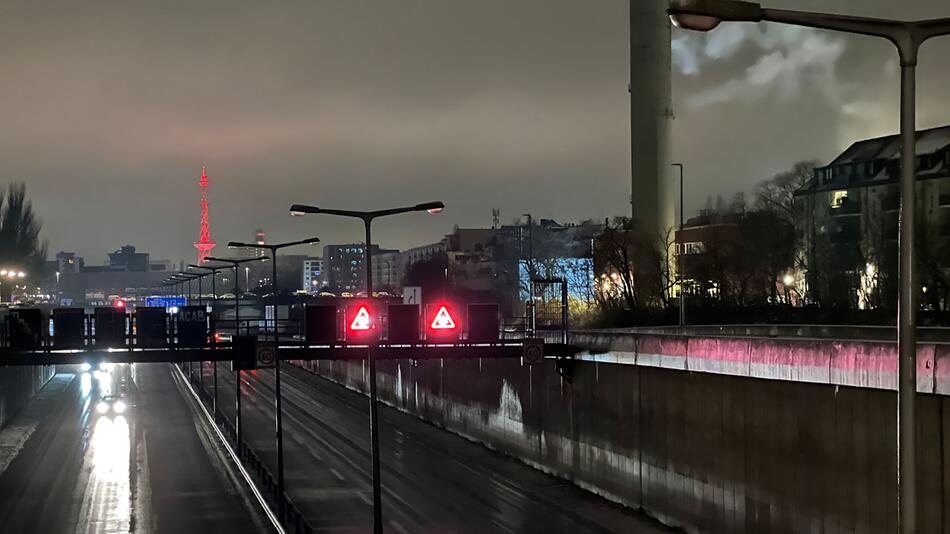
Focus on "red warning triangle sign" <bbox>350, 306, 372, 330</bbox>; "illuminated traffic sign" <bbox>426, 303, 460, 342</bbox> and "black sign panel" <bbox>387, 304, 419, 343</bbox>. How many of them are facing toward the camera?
3

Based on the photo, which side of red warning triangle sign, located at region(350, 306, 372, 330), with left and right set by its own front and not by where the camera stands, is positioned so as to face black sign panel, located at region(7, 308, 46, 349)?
right

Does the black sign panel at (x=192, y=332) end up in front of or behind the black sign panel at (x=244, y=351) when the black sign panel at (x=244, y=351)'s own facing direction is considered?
behind

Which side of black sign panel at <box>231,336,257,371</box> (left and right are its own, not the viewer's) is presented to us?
front

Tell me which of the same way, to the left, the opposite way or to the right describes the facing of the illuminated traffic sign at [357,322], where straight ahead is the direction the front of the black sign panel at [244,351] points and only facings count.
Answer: the same way

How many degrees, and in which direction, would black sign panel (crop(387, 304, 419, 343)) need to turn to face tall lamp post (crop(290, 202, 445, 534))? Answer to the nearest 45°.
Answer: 0° — it already faces it

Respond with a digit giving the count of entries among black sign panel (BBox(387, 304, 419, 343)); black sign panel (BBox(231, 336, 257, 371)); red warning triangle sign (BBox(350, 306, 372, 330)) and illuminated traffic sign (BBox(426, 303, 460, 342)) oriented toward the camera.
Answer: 4

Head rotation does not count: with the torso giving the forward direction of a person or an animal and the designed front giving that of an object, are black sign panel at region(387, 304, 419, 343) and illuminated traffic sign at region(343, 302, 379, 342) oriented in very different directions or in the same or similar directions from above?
same or similar directions

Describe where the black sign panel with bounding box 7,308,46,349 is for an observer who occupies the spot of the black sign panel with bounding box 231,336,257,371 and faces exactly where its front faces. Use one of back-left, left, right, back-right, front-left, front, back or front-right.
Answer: right

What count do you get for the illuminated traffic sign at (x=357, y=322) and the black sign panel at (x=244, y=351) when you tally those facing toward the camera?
2

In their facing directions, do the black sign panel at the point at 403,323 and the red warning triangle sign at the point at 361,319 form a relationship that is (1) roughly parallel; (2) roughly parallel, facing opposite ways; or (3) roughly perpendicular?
roughly parallel

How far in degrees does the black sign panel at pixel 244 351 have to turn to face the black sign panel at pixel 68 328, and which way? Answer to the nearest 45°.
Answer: approximately 90° to its right

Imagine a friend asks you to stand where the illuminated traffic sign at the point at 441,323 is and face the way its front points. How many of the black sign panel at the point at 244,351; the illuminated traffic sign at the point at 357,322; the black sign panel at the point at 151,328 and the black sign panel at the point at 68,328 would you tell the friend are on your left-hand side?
0

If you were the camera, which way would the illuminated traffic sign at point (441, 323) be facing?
facing the viewer

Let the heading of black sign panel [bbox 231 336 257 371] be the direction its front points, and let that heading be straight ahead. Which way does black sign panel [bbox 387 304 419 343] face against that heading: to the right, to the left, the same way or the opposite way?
the same way

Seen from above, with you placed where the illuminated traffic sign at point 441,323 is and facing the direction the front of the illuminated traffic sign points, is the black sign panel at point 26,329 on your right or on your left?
on your right
